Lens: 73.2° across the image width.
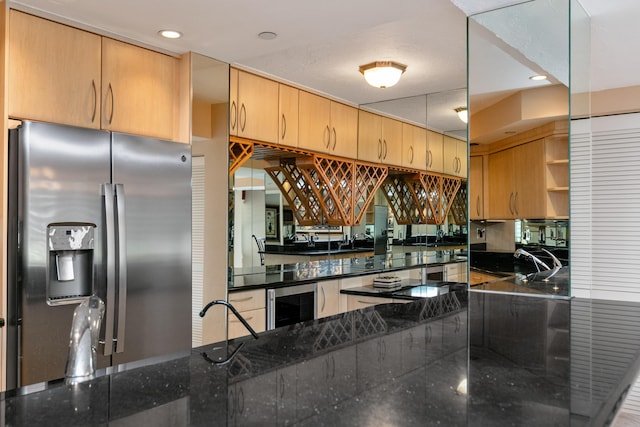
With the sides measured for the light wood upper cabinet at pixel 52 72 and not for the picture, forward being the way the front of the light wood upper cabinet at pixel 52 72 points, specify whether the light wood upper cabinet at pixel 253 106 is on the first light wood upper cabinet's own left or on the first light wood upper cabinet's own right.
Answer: on the first light wood upper cabinet's own left

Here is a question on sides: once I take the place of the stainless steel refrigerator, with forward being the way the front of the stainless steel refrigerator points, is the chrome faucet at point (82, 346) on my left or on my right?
on my right

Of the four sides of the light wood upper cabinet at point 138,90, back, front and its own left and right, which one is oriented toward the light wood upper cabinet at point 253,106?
left

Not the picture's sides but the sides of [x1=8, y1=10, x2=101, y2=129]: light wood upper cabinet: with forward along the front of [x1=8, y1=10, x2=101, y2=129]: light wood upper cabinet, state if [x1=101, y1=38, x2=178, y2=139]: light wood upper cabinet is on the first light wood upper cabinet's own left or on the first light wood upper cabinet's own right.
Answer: on the first light wood upper cabinet's own left

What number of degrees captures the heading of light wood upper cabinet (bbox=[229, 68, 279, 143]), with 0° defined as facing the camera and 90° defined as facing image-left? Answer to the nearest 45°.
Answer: approximately 315°

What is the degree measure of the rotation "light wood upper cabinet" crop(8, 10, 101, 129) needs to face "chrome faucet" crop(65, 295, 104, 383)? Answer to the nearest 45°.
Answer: approximately 45° to its right

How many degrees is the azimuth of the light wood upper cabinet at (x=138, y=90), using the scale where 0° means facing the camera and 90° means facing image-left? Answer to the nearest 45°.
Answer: approximately 315°

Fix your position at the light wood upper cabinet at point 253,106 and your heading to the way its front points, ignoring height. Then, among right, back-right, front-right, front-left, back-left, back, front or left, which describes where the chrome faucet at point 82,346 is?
front-right

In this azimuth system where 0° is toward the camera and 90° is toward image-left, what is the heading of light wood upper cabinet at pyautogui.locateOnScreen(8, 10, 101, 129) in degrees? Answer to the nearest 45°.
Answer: approximately 315°

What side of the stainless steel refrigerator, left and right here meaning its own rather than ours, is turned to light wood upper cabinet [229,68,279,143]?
left

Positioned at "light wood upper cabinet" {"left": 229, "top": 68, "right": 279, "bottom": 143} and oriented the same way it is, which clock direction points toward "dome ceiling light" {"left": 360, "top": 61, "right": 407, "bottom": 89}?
The dome ceiling light is roughly at 11 o'clock from the light wood upper cabinet.
